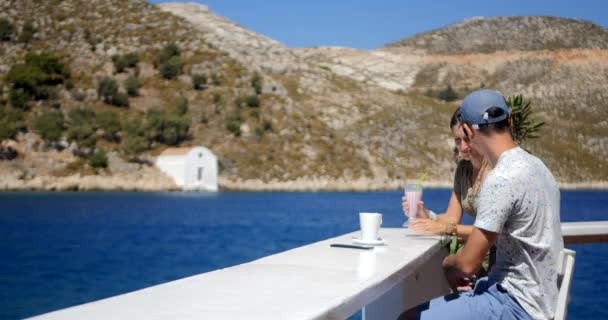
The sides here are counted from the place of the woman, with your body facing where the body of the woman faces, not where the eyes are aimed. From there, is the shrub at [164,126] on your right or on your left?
on your right

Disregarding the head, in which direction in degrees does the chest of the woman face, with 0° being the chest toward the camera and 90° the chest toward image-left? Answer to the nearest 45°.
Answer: approximately 45°

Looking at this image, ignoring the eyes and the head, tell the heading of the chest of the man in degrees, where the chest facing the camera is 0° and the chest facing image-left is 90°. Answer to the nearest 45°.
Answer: approximately 135°

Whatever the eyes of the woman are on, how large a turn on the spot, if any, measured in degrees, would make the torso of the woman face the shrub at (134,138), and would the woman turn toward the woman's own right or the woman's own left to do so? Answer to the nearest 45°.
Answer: approximately 90° to the woman's own right

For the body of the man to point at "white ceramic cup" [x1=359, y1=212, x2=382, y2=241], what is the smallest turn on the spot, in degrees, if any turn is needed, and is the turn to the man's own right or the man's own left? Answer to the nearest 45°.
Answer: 0° — they already face it

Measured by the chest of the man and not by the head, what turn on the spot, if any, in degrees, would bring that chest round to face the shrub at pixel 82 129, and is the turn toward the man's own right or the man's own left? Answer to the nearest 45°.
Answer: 0° — they already face it

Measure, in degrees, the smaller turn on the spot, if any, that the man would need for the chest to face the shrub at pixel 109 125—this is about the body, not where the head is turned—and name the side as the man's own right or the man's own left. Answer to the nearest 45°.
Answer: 0° — they already face it

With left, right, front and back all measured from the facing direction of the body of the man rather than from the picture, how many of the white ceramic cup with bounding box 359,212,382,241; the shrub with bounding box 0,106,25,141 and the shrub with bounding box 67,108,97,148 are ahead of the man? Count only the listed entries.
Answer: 3

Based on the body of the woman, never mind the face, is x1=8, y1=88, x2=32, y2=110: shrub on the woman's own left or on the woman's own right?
on the woman's own right
